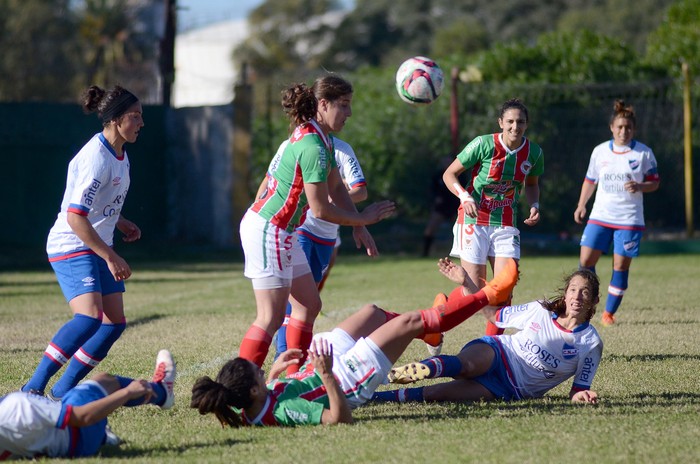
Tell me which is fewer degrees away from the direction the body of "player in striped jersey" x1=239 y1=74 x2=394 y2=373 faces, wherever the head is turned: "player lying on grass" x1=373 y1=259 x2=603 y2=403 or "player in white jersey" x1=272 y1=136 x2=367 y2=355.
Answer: the player lying on grass

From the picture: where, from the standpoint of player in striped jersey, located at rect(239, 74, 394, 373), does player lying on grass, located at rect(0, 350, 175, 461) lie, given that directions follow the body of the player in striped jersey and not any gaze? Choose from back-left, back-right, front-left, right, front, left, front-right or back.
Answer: back-right

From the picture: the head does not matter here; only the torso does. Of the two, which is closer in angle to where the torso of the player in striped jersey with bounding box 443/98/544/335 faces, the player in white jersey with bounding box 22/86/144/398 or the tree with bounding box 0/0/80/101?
the player in white jersey

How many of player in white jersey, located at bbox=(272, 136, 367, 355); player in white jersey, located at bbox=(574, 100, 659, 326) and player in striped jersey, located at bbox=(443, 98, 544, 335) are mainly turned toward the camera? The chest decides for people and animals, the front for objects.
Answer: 3

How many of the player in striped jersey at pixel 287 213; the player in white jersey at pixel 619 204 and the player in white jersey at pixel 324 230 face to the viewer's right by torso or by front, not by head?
1

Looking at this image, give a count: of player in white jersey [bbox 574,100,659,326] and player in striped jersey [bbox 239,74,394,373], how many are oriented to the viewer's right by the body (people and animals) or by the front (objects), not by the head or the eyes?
1

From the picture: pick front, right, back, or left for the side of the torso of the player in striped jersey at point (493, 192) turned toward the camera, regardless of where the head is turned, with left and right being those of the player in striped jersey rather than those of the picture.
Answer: front

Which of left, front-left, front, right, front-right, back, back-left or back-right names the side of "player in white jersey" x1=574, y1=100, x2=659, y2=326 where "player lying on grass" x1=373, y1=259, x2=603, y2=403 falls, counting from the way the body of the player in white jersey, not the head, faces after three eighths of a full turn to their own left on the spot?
back-right

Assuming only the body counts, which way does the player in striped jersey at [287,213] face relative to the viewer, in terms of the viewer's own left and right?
facing to the right of the viewer

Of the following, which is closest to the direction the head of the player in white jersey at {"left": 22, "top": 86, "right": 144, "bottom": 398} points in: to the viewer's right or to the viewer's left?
to the viewer's right

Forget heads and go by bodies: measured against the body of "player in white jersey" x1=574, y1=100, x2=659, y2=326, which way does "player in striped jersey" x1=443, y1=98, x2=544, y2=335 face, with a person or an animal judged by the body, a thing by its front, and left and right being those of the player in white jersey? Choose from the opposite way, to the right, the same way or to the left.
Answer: the same way

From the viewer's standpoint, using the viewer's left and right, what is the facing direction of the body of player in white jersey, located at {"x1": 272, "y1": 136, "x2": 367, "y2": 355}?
facing the viewer

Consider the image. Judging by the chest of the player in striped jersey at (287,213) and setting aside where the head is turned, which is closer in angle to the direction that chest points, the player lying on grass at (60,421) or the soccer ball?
the soccer ball

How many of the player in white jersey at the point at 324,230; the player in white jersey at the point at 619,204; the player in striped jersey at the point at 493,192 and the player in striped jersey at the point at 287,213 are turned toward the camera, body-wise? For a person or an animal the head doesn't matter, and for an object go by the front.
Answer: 3

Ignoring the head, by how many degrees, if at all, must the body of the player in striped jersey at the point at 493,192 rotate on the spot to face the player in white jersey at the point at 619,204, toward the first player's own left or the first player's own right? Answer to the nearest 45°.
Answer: approximately 135° to the first player's own left

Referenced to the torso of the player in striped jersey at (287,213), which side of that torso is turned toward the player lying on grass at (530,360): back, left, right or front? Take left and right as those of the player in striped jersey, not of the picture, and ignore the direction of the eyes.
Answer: front

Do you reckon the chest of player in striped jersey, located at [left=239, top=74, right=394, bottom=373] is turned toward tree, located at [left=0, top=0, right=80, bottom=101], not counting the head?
no

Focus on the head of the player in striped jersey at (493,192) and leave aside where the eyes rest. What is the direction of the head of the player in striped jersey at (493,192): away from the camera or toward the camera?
toward the camera

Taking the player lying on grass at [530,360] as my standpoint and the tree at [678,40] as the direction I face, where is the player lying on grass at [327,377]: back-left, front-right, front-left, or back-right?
back-left

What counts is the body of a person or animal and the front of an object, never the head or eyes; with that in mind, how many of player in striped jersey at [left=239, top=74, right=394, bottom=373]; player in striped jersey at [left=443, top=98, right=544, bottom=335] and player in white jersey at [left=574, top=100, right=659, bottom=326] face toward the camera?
2

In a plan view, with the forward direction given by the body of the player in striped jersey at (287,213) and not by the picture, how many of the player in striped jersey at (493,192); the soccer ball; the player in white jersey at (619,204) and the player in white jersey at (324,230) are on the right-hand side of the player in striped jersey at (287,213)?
0

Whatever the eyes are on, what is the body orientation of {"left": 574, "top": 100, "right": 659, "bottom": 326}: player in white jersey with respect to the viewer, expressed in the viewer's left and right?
facing the viewer
